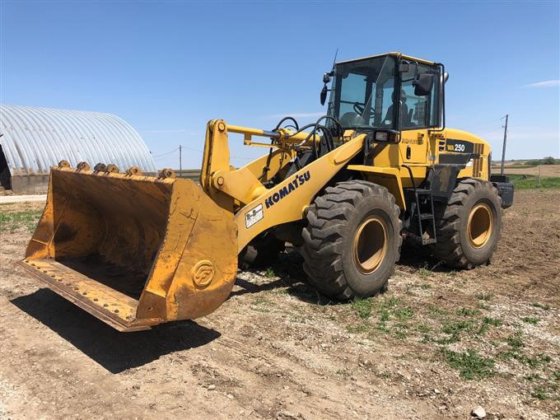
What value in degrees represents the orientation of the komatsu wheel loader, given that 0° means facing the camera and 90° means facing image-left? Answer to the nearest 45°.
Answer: approximately 45°

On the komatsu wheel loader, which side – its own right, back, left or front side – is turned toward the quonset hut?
right
